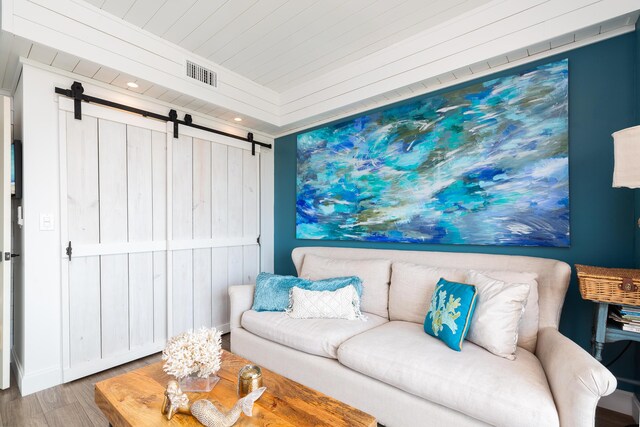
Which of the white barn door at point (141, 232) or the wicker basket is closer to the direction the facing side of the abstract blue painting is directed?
the white barn door

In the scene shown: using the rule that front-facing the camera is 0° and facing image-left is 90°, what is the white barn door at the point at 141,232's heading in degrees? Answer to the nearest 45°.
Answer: approximately 315°

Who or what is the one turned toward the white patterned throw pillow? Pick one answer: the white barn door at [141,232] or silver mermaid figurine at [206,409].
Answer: the white barn door

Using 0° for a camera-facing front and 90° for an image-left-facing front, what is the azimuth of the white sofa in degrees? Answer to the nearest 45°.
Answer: approximately 45°

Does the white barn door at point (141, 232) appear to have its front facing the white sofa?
yes

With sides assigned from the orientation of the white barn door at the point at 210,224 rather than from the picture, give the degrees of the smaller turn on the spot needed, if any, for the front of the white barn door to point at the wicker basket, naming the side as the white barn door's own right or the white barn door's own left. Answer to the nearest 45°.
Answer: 0° — it already faces it

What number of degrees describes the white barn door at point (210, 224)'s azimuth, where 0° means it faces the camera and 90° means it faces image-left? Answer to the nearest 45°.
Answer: approximately 315°

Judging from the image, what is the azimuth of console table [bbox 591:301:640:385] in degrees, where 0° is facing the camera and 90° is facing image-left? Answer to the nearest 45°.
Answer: approximately 45°

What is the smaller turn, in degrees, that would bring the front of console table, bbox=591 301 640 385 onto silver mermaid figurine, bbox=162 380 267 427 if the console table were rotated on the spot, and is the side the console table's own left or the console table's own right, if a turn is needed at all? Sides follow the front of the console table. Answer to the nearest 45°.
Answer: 0° — it already faces it
